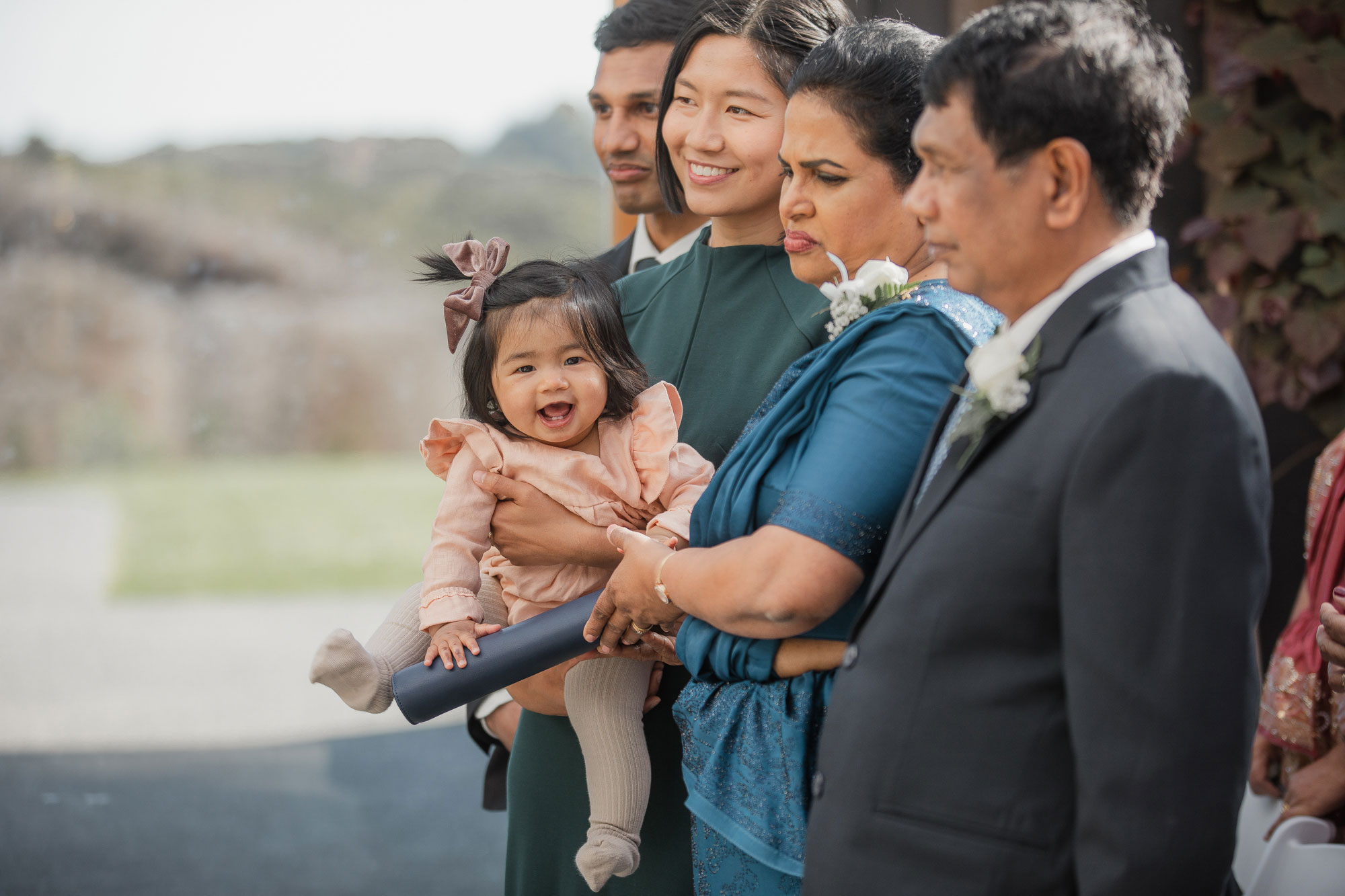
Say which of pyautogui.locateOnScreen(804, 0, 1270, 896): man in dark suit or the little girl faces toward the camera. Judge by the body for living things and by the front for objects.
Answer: the little girl

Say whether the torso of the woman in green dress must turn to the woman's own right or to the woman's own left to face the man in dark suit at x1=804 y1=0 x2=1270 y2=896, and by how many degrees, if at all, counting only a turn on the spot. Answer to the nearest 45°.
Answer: approximately 45° to the woman's own left

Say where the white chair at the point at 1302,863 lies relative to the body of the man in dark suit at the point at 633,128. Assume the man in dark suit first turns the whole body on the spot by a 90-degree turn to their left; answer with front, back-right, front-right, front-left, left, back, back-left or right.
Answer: front

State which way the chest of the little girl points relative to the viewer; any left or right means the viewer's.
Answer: facing the viewer

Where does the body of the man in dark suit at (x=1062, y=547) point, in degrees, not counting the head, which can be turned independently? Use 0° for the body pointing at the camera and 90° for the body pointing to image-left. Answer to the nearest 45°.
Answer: approximately 90°

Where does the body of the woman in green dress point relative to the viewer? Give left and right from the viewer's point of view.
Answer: facing the viewer and to the left of the viewer

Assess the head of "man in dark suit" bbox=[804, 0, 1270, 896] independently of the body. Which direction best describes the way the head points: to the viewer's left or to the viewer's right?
to the viewer's left

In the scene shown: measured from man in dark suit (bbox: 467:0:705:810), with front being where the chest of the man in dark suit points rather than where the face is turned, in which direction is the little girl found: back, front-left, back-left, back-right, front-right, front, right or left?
front-left

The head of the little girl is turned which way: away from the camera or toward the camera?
toward the camera

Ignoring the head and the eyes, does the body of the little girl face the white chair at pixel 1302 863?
no

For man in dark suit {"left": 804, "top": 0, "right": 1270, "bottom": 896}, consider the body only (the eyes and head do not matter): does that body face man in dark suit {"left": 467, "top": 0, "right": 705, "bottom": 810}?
no

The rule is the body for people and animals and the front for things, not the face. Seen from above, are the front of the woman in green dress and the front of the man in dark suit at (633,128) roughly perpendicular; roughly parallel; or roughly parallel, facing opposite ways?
roughly parallel

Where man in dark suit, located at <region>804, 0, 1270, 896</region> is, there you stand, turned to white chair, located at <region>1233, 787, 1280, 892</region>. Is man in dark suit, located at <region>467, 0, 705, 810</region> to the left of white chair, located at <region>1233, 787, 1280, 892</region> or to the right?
left
